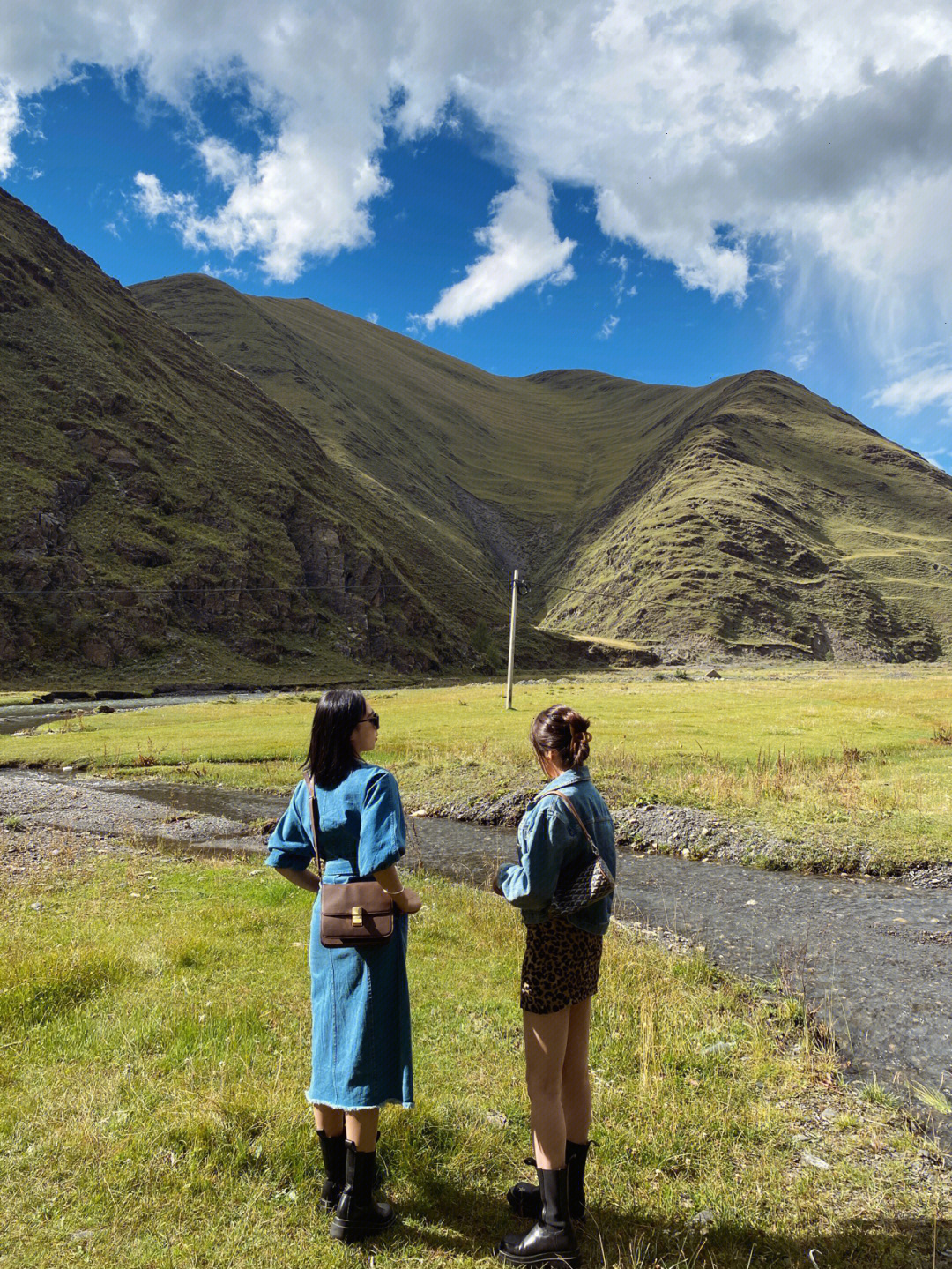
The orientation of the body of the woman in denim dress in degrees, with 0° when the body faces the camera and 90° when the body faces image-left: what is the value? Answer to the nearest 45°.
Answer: approximately 225°

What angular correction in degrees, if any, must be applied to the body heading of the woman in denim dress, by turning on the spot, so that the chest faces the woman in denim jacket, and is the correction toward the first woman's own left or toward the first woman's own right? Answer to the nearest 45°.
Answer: approximately 45° to the first woman's own right
